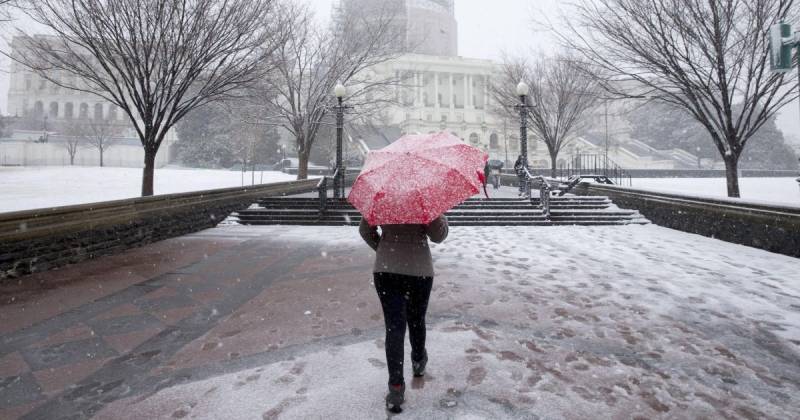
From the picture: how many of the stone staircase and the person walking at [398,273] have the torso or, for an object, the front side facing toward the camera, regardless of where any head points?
1

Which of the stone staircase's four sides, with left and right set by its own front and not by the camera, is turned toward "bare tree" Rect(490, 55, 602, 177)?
back

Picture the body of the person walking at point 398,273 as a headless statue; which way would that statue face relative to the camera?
away from the camera

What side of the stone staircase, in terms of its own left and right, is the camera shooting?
front

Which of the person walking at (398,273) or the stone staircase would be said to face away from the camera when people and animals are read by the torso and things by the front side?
the person walking

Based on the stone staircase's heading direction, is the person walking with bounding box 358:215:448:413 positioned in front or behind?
in front

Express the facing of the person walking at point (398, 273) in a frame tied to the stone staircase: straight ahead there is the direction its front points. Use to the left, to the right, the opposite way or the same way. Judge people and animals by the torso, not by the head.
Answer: the opposite way
